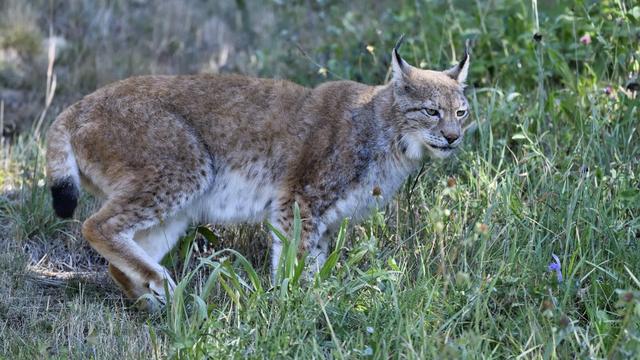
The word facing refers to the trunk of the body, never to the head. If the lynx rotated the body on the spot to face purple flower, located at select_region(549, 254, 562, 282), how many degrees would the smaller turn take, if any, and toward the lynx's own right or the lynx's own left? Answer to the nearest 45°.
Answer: approximately 45° to the lynx's own right

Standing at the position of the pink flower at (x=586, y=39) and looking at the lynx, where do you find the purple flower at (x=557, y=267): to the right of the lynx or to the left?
left

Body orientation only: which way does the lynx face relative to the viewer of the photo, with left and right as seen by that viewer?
facing to the right of the viewer
